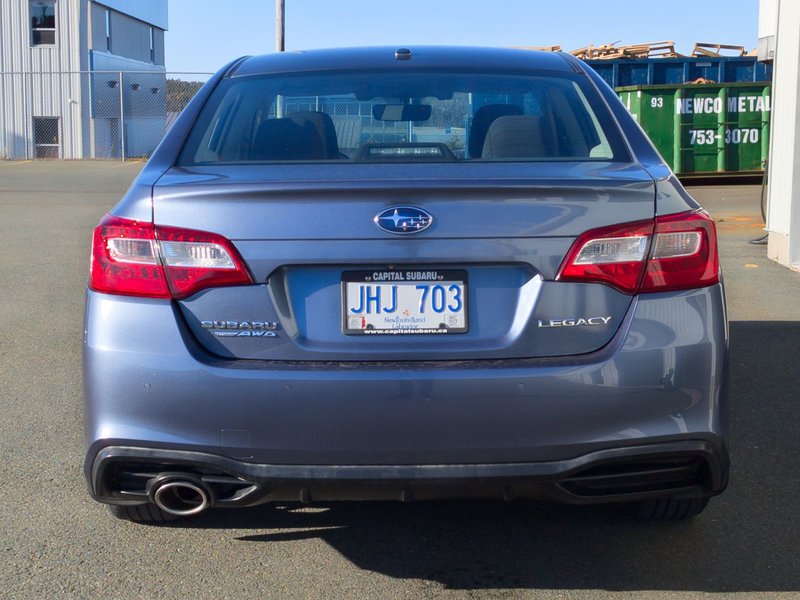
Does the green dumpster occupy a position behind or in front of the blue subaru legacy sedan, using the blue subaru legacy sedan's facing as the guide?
in front

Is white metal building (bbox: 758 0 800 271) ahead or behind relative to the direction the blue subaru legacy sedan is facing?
ahead

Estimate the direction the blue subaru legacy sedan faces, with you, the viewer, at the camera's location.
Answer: facing away from the viewer

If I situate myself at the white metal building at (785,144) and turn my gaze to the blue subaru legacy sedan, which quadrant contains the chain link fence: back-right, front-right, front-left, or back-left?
back-right

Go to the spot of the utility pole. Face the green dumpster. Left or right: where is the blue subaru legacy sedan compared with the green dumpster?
right

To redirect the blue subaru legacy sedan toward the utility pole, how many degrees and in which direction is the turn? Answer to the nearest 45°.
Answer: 0° — it already faces it

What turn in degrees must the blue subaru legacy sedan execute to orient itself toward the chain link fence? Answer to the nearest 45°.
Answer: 0° — it already faces it
